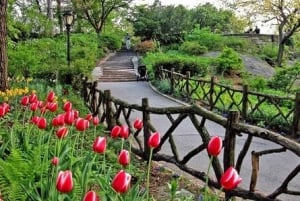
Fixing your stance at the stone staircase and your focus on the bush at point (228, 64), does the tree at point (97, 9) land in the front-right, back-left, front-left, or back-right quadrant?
back-left

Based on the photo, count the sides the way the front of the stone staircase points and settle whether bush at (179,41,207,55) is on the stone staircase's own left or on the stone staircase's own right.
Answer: on the stone staircase's own left

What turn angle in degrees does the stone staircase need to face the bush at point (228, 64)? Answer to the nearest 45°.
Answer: approximately 90° to its left

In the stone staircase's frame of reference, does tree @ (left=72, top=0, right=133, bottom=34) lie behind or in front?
behind

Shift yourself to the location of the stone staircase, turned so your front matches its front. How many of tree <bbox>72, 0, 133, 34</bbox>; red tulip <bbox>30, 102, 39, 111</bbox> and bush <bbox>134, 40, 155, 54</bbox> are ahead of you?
1

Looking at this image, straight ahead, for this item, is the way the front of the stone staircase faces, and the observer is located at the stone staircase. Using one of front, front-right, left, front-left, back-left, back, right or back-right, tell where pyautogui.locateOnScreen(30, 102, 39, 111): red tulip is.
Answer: front

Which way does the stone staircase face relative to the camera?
toward the camera

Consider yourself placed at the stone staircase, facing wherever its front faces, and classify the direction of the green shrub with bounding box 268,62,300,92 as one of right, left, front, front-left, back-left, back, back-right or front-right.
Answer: front-left

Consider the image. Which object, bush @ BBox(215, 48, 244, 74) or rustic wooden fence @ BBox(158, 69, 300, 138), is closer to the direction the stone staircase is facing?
the rustic wooden fence

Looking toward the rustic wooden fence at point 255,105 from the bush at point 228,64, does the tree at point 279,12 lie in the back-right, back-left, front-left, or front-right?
back-left

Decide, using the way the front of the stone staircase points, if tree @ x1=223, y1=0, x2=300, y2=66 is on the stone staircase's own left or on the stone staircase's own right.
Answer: on the stone staircase's own left
